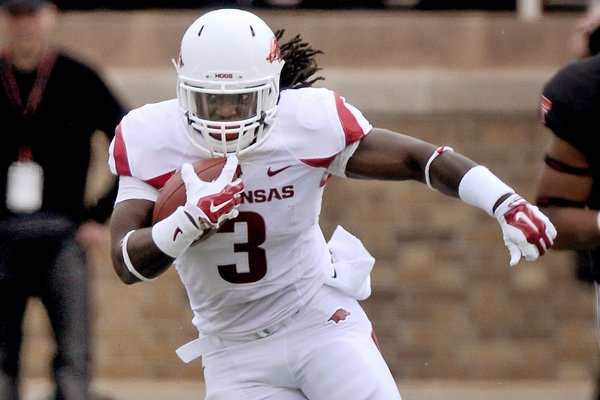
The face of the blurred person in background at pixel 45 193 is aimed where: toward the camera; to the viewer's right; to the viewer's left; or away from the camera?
toward the camera

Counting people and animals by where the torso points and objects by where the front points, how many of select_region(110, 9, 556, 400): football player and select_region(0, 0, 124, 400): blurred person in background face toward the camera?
2

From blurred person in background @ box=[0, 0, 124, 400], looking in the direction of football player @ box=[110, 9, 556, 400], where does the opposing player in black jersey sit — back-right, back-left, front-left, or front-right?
front-left

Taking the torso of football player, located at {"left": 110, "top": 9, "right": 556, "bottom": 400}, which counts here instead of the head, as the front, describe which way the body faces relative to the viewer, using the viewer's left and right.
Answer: facing the viewer

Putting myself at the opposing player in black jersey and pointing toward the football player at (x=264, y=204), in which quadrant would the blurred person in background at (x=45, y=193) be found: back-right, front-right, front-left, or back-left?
front-right

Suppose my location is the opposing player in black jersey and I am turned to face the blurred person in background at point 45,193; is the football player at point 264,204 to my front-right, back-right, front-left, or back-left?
front-left

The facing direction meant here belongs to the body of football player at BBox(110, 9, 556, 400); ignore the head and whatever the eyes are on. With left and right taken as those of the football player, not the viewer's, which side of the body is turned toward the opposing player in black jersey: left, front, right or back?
left

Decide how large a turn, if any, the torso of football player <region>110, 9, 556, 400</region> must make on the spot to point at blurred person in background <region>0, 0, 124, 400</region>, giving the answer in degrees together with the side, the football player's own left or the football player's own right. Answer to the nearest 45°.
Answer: approximately 135° to the football player's own right

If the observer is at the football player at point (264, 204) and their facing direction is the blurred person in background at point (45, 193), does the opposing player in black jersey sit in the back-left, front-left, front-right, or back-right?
back-right

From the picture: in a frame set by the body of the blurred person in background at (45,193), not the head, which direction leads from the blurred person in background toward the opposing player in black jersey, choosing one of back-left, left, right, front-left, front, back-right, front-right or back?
front-left

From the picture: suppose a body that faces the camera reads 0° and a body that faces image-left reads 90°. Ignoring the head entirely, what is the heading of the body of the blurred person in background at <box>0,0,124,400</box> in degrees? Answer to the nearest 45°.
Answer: approximately 0°

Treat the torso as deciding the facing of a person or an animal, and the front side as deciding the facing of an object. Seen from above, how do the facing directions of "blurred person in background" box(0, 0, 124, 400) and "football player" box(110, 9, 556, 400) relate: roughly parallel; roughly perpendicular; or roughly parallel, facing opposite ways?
roughly parallel
